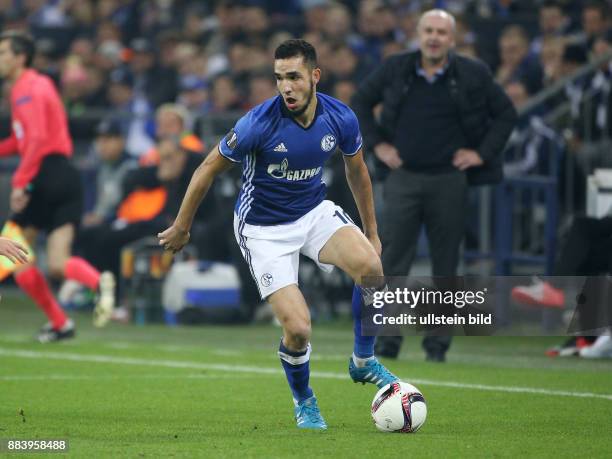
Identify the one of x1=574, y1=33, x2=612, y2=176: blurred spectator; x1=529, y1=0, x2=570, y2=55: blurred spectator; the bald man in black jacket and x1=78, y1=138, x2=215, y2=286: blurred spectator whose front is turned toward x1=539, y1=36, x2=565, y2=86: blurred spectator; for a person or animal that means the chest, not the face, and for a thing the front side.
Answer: x1=529, y1=0, x2=570, y2=55: blurred spectator

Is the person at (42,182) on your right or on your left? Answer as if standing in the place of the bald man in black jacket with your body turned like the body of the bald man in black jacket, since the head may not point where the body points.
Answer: on your right

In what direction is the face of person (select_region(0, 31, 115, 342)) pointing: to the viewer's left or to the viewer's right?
to the viewer's left

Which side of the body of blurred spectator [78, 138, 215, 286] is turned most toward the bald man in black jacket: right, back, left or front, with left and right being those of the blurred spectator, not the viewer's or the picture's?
left

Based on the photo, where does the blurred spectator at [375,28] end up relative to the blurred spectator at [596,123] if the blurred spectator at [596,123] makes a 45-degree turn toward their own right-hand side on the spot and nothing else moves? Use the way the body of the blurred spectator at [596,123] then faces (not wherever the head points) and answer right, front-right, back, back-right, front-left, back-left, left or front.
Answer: front-right

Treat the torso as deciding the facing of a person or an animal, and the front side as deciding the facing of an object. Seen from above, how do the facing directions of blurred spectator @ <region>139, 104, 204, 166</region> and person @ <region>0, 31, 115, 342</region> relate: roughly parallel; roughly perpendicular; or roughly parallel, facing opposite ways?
roughly perpendicular

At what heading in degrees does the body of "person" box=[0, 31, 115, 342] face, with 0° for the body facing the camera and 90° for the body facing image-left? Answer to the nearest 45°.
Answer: approximately 90°

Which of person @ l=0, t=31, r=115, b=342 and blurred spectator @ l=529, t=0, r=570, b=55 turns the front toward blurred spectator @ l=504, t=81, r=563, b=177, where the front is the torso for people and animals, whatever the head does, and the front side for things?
blurred spectator @ l=529, t=0, r=570, b=55
